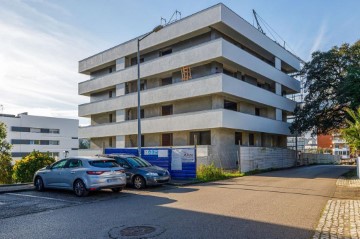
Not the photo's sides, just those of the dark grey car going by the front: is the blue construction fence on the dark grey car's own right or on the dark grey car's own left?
on the dark grey car's own left

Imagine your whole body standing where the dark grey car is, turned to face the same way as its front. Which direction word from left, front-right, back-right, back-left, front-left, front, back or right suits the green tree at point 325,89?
left

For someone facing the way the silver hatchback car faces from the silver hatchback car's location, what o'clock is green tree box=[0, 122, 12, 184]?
The green tree is roughly at 1 o'clock from the silver hatchback car.

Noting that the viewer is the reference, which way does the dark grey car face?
facing the viewer and to the right of the viewer

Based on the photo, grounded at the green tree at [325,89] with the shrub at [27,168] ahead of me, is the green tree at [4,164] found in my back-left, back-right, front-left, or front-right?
front-right

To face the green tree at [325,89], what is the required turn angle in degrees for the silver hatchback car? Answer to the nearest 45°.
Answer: approximately 90° to its right

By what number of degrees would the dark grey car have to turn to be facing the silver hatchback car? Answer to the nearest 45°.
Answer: approximately 90° to its right

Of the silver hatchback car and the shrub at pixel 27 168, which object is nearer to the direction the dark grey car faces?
the silver hatchback car

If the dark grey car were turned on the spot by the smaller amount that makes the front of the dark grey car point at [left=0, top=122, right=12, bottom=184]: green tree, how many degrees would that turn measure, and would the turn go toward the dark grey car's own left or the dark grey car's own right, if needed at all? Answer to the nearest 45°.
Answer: approximately 180°
